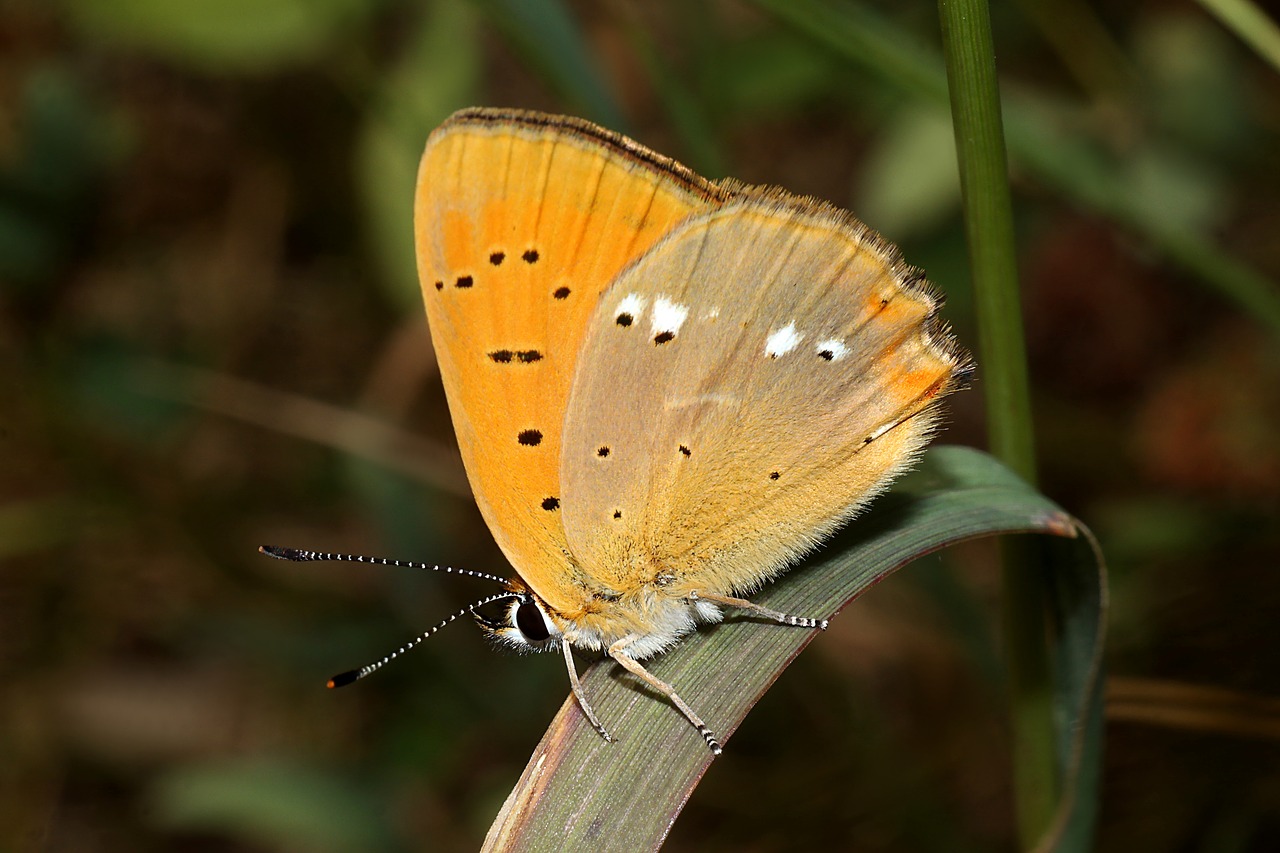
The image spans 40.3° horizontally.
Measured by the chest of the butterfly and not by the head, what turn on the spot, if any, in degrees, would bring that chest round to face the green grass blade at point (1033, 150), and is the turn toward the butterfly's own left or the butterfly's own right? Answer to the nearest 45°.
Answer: approximately 135° to the butterfly's own right

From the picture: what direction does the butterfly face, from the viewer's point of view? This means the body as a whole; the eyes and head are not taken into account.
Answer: to the viewer's left

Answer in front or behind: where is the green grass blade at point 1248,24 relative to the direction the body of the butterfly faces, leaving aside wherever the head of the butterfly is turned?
behind
